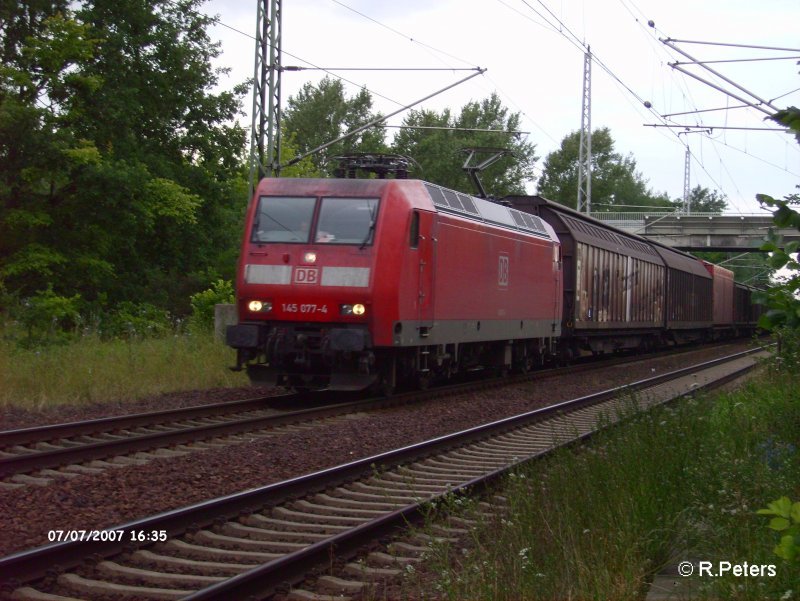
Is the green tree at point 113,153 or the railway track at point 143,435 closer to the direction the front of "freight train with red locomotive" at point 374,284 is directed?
the railway track

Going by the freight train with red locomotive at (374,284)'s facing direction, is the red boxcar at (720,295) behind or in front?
behind

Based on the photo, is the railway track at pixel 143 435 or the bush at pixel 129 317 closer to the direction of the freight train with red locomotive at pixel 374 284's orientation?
the railway track

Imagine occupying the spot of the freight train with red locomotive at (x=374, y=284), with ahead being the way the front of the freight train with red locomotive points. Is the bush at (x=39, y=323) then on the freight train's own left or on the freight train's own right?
on the freight train's own right

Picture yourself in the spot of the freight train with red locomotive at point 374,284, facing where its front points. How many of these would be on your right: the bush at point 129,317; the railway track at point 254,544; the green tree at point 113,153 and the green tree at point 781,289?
2

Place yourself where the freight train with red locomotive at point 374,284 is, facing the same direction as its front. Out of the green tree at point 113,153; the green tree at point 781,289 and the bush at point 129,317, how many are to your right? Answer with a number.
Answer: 2

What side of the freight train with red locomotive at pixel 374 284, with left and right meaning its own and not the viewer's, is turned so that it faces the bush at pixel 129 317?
right

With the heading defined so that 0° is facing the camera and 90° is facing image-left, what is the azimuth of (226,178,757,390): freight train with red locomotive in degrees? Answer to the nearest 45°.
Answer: approximately 45°

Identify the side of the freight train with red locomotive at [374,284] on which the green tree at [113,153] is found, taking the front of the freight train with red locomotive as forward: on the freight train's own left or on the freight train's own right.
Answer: on the freight train's own right
